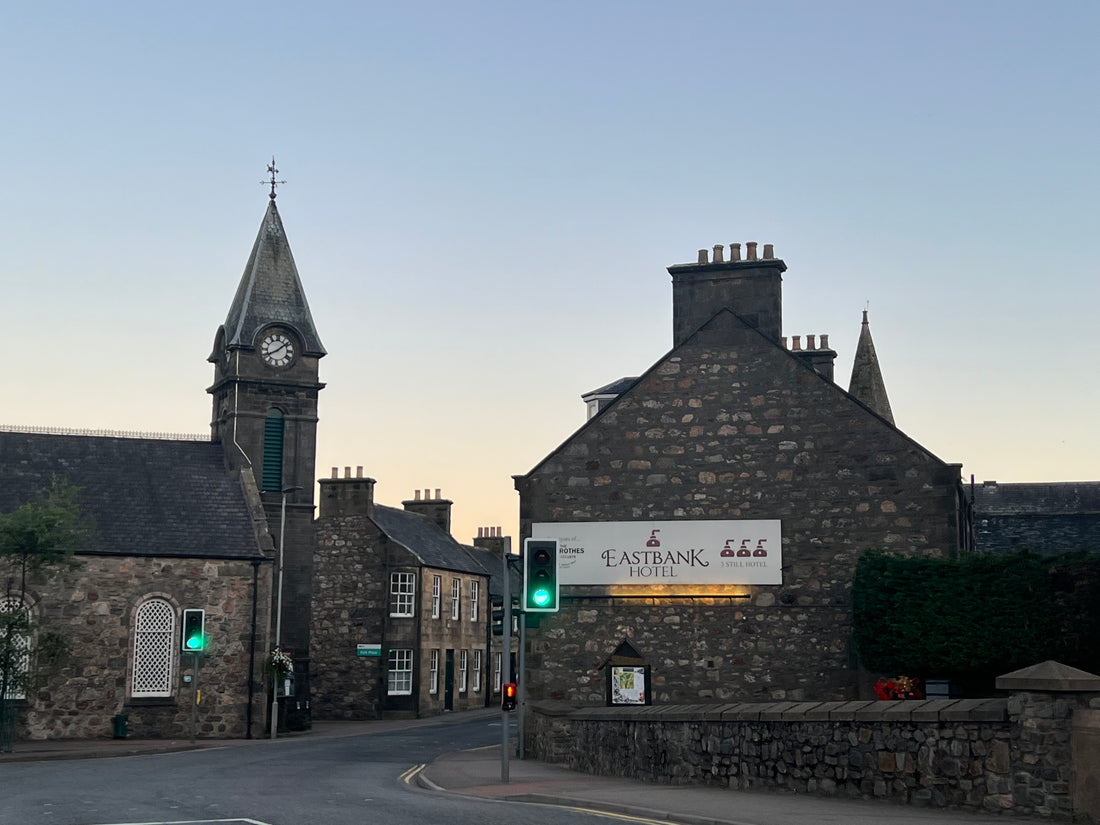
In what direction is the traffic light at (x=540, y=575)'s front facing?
toward the camera

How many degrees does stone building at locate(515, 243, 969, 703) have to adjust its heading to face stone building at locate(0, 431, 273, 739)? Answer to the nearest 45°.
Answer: approximately 45° to its right

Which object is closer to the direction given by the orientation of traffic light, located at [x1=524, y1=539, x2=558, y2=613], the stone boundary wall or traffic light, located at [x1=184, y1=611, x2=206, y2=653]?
the stone boundary wall

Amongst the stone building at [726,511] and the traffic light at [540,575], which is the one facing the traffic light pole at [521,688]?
the stone building

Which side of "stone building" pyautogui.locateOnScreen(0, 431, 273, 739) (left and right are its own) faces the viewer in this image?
front

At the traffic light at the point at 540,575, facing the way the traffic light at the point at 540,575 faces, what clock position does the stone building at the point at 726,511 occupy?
The stone building is roughly at 7 o'clock from the traffic light.
